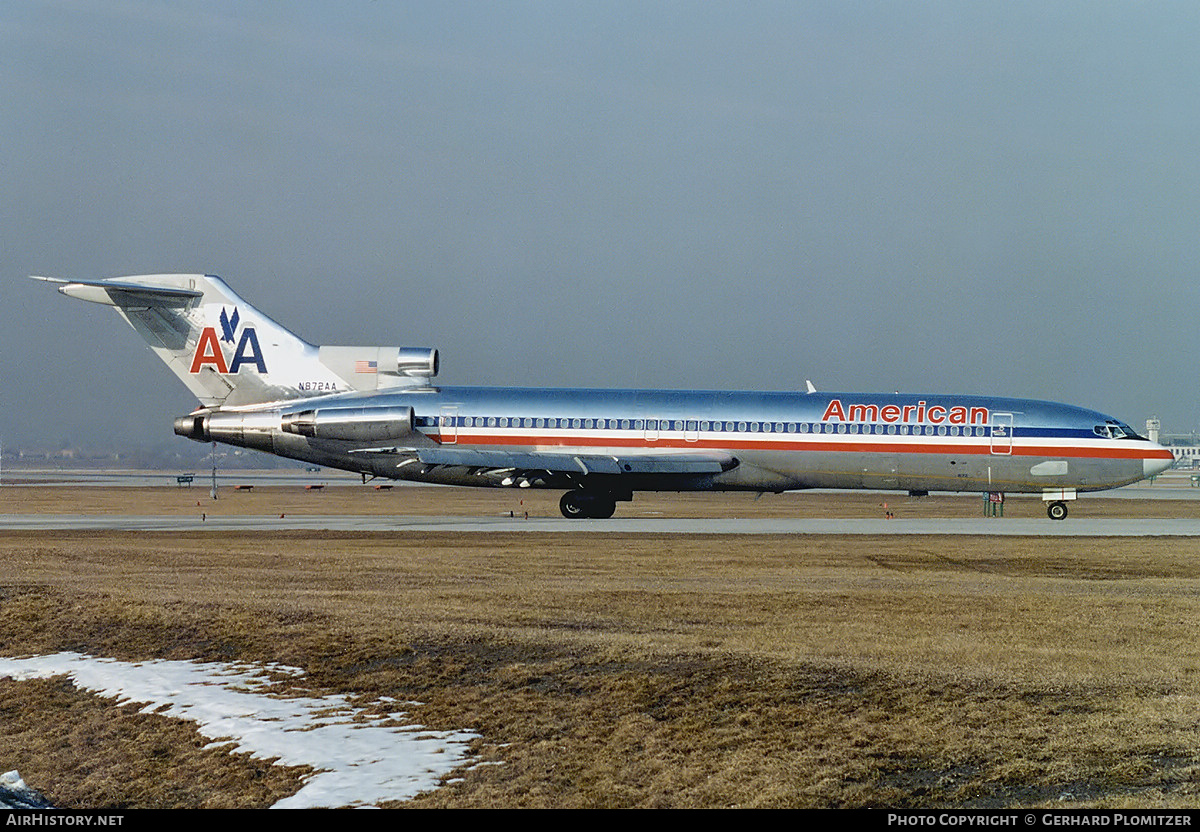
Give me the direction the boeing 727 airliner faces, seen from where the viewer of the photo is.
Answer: facing to the right of the viewer
